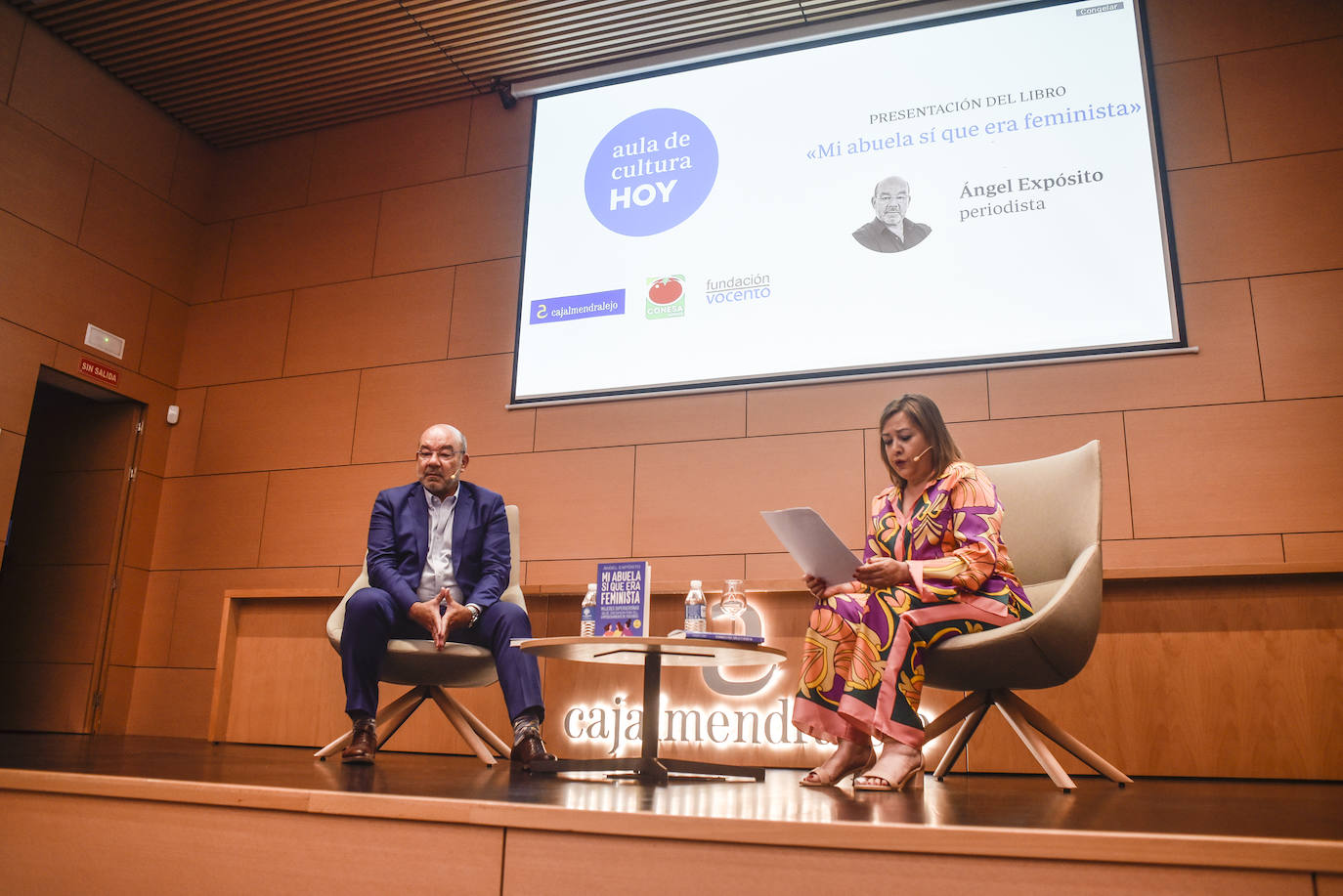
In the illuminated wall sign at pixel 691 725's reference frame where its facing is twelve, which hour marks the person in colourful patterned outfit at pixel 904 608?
The person in colourful patterned outfit is roughly at 11 o'clock from the illuminated wall sign.

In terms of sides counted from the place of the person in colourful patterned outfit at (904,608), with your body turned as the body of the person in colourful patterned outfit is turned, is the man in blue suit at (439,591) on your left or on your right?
on your right

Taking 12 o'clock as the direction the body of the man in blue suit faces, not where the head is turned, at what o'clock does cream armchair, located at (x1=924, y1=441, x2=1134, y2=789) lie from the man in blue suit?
The cream armchair is roughly at 10 o'clock from the man in blue suit.

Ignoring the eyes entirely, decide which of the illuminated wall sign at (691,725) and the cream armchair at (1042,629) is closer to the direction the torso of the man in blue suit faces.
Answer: the cream armchair

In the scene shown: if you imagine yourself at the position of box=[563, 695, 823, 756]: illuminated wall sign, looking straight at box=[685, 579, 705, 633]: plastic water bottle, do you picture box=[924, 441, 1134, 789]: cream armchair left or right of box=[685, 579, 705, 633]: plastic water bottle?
left

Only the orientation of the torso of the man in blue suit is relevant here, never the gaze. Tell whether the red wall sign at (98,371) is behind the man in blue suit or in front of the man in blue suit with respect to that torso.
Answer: behind

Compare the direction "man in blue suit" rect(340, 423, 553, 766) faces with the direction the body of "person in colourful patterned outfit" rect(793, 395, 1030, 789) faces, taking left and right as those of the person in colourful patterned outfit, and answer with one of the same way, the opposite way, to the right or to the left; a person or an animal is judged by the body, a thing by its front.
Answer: to the left

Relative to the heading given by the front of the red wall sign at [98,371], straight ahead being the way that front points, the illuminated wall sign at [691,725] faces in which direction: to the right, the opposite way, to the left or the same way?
to the right

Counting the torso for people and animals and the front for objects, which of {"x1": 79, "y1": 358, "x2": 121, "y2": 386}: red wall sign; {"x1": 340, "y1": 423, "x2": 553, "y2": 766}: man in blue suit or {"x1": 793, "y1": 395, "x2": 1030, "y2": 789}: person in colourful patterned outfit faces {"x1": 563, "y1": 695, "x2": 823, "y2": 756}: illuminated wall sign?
{"x1": 79, "y1": 358, "x2": 121, "y2": 386}: red wall sign

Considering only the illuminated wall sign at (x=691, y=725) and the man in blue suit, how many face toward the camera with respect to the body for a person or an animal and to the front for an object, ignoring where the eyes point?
2
